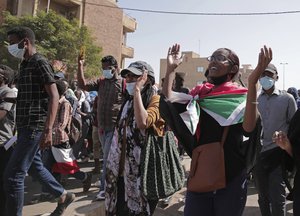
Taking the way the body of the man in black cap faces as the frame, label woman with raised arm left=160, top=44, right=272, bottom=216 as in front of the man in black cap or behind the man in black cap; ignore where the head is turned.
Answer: in front

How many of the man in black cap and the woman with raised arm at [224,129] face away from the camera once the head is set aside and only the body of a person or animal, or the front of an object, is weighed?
0

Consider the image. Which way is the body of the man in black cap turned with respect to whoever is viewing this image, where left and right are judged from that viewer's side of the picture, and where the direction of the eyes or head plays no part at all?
facing the viewer and to the left of the viewer

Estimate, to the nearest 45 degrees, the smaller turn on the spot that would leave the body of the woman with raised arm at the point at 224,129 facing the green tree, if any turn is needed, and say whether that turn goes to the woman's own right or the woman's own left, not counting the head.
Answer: approximately 90° to the woman's own right

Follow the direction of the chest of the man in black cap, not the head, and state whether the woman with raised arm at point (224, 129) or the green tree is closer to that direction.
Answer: the woman with raised arm

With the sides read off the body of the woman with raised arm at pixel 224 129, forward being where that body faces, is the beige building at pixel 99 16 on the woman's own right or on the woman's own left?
on the woman's own right

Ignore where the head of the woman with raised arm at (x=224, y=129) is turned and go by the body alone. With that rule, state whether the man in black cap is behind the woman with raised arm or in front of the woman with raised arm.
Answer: behind

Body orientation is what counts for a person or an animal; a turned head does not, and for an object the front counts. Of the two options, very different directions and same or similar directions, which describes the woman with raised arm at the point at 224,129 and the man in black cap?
same or similar directions

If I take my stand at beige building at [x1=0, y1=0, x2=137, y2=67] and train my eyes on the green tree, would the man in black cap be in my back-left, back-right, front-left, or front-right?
front-left

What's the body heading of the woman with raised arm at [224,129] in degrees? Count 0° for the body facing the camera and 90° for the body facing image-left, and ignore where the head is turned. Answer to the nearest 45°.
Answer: approximately 45°

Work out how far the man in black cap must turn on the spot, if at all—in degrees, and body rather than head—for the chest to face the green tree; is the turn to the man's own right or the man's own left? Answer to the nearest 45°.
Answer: approximately 90° to the man's own right
